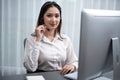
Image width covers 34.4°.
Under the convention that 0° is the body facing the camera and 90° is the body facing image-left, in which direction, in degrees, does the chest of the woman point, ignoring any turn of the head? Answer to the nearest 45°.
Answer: approximately 0°

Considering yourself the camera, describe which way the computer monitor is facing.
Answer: facing away from the viewer and to the left of the viewer

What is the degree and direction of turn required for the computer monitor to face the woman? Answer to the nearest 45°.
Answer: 0° — it already faces them

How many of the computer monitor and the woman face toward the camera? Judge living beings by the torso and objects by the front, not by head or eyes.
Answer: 1

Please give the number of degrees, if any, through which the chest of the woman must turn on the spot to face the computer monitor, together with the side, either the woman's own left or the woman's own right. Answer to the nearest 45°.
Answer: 0° — they already face it
